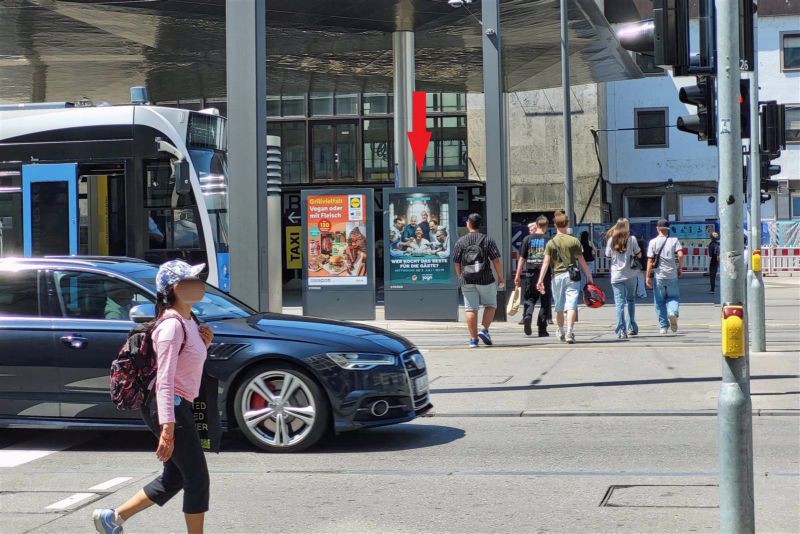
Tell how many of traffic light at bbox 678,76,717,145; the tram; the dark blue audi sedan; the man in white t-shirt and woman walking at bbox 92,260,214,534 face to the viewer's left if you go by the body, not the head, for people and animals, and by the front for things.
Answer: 1

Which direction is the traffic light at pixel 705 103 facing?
to the viewer's left

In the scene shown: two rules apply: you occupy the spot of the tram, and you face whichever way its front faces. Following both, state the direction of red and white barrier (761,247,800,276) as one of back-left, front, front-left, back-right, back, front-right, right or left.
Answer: front-left

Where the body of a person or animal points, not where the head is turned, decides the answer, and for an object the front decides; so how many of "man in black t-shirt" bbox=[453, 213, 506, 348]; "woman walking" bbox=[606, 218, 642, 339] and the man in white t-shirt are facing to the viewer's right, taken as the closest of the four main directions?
0

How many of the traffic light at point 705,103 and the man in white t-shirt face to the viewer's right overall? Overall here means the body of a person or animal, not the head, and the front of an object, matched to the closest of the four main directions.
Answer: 0

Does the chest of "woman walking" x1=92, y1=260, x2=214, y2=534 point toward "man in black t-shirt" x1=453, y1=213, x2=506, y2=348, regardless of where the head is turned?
no

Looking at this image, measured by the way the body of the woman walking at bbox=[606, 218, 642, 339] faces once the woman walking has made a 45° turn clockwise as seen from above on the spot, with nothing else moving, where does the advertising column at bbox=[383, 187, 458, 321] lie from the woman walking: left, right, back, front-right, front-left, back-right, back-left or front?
left

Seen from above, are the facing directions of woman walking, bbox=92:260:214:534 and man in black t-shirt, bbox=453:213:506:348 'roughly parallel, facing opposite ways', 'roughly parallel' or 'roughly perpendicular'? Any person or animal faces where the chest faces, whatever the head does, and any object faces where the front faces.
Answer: roughly perpendicular

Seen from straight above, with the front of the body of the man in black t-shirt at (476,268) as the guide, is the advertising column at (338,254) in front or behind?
in front

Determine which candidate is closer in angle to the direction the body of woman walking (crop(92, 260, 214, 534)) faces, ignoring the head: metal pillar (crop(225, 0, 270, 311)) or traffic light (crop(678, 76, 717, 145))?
the traffic light

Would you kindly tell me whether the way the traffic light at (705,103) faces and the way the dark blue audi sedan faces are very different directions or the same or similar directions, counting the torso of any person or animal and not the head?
very different directions

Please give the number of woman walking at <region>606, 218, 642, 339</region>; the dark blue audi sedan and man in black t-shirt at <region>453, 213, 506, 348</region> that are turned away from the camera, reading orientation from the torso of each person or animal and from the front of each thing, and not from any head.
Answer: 2
